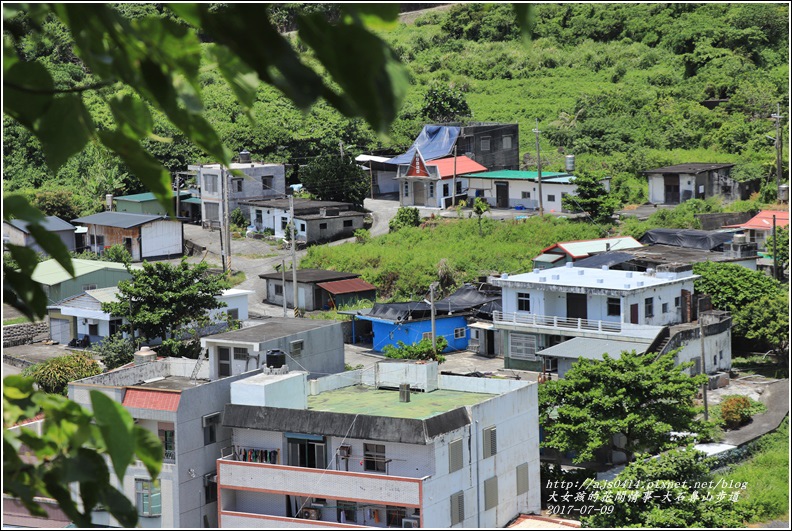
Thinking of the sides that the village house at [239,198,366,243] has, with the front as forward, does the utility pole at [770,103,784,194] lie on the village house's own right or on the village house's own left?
on the village house's own left

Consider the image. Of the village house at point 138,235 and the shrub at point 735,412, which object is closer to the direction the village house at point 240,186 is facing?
the village house

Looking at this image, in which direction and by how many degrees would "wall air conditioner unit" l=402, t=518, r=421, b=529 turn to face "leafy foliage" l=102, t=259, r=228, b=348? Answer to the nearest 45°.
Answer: approximately 135° to its right

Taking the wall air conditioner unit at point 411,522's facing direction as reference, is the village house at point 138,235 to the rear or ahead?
to the rear

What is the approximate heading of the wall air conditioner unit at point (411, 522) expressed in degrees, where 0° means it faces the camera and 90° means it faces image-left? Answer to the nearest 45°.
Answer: approximately 0°

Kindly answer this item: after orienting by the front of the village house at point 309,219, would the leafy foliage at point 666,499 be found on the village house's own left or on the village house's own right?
on the village house's own left

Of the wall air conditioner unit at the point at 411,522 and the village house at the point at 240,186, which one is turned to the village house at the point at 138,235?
the village house at the point at 240,186

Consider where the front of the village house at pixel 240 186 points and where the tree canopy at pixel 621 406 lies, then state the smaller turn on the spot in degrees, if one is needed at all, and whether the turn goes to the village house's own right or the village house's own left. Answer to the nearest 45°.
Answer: approximately 45° to the village house's own left

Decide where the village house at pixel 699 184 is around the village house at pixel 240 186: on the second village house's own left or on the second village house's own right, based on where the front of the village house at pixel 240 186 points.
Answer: on the second village house's own left

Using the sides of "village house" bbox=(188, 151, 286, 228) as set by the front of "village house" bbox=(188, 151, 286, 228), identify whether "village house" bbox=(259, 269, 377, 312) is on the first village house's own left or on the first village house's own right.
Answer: on the first village house's own left

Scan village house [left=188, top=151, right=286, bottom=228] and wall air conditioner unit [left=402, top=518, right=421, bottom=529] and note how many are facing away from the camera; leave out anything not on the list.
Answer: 0

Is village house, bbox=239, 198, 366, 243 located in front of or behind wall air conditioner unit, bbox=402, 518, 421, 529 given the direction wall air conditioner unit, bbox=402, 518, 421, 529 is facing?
behind

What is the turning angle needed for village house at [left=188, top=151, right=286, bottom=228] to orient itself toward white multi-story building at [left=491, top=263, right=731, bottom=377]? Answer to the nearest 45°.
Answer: approximately 90° to its left
